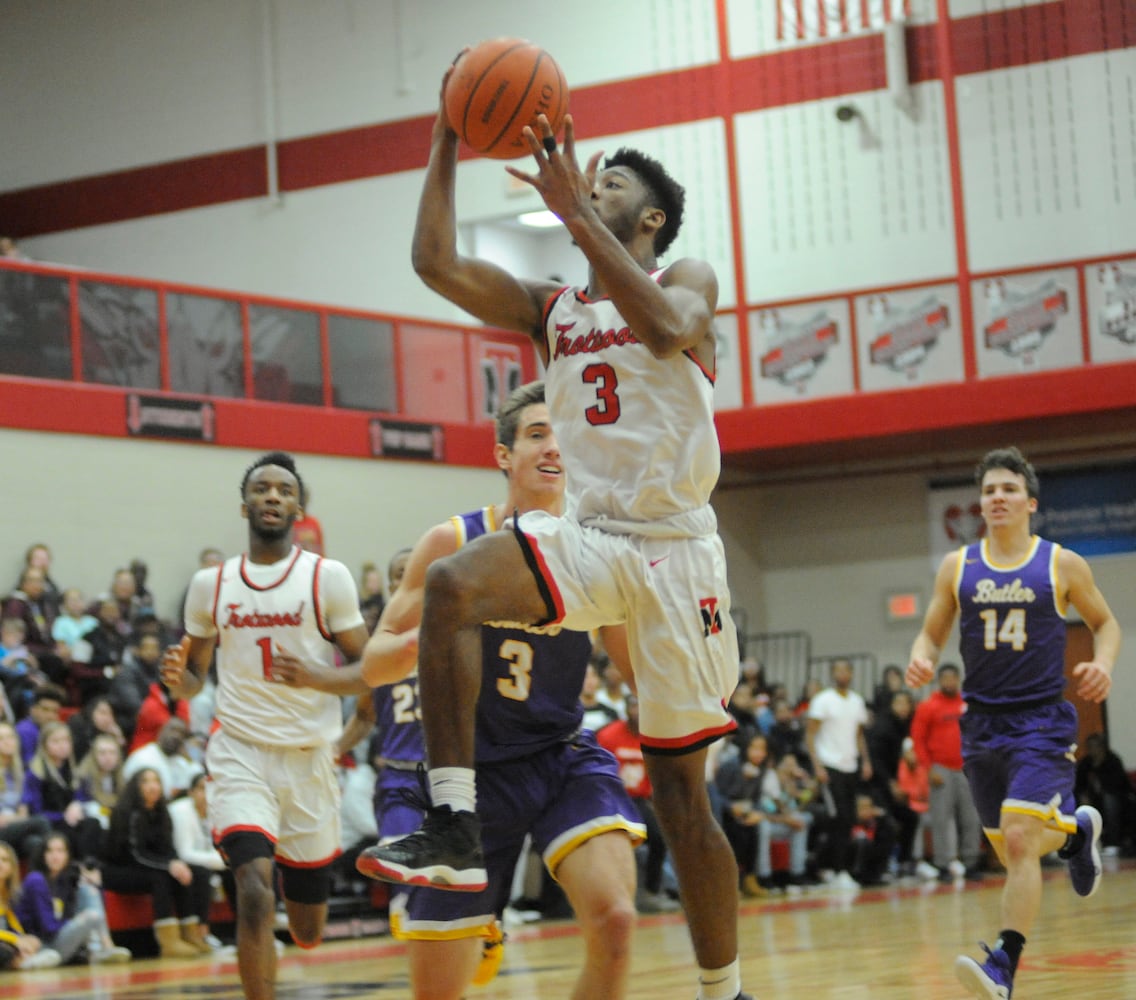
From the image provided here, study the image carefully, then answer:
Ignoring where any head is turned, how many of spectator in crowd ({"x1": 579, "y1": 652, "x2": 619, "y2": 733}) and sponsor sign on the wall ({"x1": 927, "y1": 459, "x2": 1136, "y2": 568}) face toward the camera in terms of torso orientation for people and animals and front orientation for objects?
2

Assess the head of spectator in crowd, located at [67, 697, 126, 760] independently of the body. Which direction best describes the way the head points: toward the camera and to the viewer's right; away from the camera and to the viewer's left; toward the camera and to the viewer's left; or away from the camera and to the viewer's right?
toward the camera and to the viewer's right

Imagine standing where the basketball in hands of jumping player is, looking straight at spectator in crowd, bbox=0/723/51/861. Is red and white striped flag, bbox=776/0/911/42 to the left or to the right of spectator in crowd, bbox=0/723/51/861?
right

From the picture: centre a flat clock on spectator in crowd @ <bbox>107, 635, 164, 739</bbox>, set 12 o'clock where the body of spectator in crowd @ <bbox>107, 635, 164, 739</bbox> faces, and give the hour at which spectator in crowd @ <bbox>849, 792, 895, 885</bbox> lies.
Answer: spectator in crowd @ <bbox>849, 792, 895, 885</bbox> is roughly at 10 o'clock from spectator in crowd @ <bbox>107, 635, 164, 739</bbox>.

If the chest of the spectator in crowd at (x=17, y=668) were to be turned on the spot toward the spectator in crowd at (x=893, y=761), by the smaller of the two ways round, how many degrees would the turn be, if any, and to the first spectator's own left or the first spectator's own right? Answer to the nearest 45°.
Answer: approximately 45° to the first spectator's own left

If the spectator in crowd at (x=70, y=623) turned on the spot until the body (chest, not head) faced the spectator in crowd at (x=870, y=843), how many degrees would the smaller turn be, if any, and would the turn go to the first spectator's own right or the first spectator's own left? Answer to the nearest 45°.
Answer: approximately 45° to the first spectator's own left
